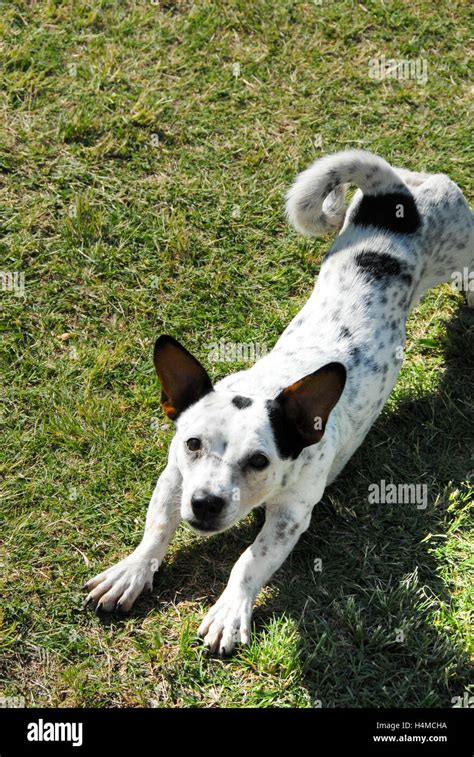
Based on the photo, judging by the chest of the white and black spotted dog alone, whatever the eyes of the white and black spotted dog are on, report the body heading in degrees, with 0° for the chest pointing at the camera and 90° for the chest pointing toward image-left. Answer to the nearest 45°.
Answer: approximately 45°
